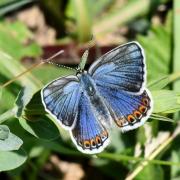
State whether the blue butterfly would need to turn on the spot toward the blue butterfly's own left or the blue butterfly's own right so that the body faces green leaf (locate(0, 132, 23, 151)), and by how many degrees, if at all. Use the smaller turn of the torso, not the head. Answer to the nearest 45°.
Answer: approximately 45° to the blue butterfly's own left

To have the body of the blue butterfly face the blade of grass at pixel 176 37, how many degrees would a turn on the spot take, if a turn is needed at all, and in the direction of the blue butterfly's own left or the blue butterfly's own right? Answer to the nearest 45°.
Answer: approximately 90° to the blue butterfly's own right

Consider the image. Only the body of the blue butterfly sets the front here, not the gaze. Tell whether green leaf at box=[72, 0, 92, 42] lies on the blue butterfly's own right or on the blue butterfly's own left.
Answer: on the blue butterfly's own right

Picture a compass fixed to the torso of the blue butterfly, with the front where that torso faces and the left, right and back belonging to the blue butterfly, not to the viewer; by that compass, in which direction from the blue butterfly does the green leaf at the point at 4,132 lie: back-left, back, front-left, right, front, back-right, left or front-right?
front-left

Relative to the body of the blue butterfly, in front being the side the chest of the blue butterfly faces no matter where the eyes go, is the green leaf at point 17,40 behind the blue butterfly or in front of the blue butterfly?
in front

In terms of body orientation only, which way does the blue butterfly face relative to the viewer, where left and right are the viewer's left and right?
facing away from the viewer and to the left of the viewer
